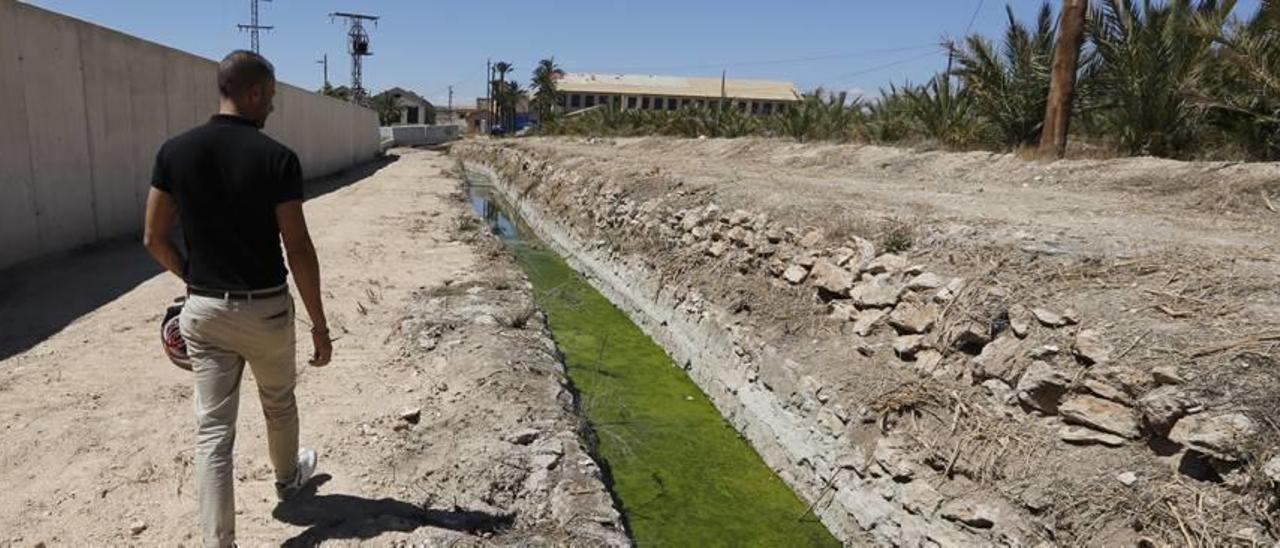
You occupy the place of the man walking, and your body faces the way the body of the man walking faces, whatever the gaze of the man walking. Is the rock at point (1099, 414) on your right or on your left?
on your right

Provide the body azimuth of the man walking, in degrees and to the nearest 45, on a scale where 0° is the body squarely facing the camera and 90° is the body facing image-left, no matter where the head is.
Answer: approximately 180°

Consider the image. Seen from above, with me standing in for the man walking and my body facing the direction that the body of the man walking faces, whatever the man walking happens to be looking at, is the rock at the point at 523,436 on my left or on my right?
on my right

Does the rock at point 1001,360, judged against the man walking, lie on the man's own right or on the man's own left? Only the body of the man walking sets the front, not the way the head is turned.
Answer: on the man's own right

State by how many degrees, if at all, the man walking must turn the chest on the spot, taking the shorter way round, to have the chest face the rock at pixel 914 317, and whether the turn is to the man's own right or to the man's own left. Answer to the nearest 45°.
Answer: approximately 90° to the man's own right

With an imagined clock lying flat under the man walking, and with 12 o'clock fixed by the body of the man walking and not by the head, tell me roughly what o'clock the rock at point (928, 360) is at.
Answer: The rock is roughly at 3 o'clock from the man walking.

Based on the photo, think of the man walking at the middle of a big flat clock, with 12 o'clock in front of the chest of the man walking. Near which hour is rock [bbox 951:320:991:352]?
The rock is roughly at 3 o'clock from the man walking.

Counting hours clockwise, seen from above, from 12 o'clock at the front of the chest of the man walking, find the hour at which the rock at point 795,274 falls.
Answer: The rock is roughly at 2 o'clock from the man walking.

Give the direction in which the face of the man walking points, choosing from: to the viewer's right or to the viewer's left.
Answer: to the viewer's right

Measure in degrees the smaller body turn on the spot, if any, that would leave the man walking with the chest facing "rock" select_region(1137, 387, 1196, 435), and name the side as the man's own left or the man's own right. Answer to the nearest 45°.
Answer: approximately 90° to the man's own right

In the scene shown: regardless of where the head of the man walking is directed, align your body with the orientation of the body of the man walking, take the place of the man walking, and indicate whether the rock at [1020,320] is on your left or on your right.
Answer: on your right

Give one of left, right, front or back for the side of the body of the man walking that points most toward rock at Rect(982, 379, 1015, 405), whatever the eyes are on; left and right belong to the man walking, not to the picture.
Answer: right
